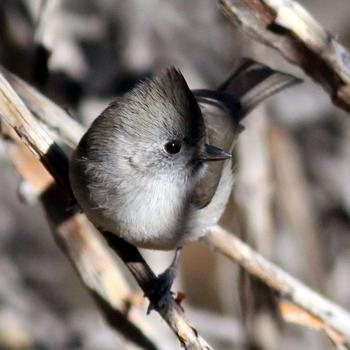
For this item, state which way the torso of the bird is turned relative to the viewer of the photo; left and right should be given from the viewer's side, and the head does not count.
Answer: facing the viewer and to the left of the viewer

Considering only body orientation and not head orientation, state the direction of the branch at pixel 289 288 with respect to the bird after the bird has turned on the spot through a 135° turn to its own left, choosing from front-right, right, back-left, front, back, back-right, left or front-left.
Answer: front
